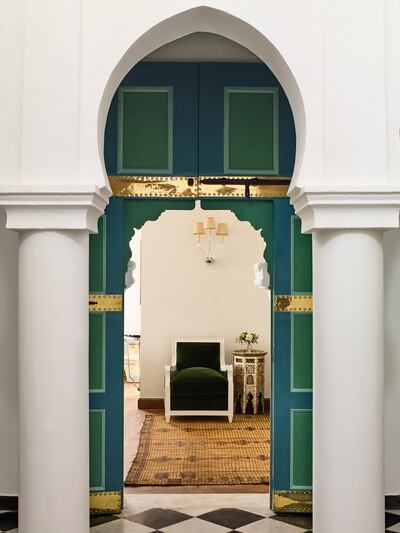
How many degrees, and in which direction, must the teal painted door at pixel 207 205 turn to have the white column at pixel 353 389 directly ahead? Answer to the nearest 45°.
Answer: approximately 45° to its left

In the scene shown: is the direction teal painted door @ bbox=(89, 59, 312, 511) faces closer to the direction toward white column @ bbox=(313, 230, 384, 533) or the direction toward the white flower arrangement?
the white column

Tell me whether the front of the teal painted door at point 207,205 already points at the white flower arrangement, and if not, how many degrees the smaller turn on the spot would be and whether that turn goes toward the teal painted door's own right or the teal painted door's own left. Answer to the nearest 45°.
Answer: approximately 180°

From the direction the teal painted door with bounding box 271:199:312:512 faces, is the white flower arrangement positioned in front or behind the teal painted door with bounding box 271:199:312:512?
behind

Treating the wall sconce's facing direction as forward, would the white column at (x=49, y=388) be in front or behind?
in front

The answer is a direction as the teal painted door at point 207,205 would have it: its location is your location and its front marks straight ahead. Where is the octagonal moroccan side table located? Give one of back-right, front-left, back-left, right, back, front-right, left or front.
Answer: back

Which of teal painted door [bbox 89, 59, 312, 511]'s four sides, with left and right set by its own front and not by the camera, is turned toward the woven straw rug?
back

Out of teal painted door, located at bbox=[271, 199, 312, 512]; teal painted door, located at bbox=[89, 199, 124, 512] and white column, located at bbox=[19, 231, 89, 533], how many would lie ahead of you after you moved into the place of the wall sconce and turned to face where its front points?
3
